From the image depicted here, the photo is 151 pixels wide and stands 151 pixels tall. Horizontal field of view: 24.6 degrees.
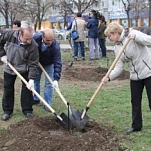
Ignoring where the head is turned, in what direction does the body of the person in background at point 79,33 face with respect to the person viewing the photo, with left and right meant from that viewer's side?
facing away from the viewer

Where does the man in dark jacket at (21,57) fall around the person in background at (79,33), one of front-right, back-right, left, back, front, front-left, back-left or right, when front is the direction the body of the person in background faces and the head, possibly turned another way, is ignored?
back

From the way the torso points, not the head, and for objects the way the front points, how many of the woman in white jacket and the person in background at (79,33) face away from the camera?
1

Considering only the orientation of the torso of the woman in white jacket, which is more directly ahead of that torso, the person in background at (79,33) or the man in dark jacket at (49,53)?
the man in dark jacket

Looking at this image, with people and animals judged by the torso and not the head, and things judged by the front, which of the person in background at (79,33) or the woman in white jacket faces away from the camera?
the person in background

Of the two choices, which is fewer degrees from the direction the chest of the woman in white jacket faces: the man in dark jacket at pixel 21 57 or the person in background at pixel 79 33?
the man in dark jacket

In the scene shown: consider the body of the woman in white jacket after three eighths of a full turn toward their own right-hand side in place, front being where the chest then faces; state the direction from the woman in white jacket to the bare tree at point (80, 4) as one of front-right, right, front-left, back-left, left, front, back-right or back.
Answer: front

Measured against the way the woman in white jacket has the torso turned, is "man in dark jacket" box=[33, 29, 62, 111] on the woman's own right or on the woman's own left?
on the woman's own right
